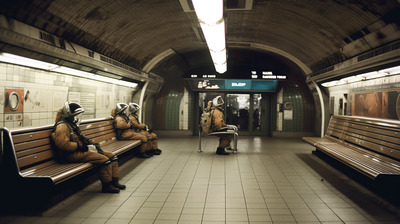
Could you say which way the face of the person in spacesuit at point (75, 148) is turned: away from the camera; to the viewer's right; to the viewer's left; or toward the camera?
to the viewer's right

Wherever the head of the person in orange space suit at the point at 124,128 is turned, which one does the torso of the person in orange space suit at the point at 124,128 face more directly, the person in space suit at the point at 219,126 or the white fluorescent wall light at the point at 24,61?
the person in space suit

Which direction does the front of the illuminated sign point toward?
toward the camera

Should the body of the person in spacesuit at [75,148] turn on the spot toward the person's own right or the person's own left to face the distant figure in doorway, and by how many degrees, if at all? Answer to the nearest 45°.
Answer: approximately 45° to the person's own left

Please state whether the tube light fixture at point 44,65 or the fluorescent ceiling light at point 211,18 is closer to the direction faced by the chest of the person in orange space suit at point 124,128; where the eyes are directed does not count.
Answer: the fluorescent ceiling light

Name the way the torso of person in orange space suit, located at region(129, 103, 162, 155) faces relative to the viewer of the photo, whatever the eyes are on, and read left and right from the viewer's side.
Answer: facing to the right of the viewer

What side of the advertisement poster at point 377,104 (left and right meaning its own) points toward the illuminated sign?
right

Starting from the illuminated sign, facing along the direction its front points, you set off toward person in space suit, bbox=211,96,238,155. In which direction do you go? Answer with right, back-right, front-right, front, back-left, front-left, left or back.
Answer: front

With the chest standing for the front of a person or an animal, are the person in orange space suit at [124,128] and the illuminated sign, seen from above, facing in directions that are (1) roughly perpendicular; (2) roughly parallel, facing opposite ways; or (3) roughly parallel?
roughly perpendicular

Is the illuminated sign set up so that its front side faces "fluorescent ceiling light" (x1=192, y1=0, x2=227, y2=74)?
yes

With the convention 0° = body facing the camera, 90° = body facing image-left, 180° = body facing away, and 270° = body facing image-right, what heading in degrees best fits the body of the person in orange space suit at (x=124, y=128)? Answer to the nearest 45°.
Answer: approximately 270°

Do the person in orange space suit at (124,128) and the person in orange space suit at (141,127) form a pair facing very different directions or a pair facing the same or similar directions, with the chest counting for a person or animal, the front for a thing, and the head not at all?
same or similar directions

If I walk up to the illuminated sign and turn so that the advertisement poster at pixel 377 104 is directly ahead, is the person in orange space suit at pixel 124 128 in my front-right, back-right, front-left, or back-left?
front-right

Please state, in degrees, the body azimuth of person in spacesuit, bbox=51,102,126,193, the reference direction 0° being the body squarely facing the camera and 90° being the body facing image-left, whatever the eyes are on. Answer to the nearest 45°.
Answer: approximately 270°
